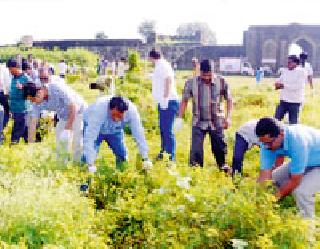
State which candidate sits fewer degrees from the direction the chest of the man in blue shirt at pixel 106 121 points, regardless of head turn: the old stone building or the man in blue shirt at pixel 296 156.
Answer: the man in blue shirt

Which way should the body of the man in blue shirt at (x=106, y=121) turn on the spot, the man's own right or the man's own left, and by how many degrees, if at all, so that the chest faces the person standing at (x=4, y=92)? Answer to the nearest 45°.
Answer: approximately 135° to the man's own right

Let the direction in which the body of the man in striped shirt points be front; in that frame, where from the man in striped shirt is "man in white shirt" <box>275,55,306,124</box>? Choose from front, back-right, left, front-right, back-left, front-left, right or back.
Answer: back-left

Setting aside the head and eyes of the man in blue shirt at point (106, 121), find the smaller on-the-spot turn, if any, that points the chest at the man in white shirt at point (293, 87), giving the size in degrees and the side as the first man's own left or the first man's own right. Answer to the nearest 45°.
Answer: approximately 135° to the first man's own left

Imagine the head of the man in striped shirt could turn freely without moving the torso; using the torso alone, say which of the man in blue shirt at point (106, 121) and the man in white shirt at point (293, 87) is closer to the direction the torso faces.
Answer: the man in blue shirt

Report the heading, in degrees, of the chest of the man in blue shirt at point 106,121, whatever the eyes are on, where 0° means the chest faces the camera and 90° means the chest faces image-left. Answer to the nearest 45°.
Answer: approximately 0°

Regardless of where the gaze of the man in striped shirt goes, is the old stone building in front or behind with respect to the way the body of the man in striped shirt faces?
behind

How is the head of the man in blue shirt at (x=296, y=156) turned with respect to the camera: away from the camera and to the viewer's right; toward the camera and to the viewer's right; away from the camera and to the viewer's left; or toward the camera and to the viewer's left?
toward the camera and to the viewer's left
